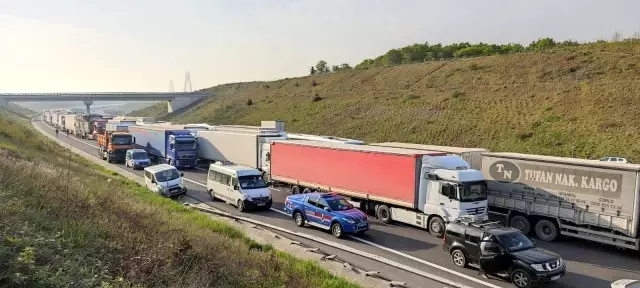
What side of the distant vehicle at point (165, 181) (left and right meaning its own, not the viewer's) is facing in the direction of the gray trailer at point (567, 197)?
front

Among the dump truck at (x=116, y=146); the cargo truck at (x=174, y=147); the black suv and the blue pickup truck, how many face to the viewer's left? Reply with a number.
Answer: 0

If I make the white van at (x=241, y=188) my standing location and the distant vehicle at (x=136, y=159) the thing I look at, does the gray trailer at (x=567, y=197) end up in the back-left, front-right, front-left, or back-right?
back-right

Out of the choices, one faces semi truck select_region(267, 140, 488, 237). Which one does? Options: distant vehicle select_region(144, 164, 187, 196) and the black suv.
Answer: the distant vehicle

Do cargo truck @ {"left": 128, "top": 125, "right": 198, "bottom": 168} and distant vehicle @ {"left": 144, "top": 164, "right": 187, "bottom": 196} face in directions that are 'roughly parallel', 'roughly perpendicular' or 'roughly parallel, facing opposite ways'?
roughly parallel

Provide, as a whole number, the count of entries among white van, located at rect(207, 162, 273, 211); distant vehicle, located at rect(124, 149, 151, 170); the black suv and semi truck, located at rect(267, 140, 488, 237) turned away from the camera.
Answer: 0

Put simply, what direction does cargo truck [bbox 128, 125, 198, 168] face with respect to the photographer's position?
facing the viewer and to the right of the viewer

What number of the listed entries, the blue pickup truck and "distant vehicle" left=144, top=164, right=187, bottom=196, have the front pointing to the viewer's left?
0

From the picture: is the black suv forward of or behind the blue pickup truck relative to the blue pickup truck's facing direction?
forward

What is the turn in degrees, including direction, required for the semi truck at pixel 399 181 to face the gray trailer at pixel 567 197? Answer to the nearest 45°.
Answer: approximately 45° to its left

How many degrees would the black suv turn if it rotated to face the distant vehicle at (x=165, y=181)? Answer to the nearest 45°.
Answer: approximately 135° to its right

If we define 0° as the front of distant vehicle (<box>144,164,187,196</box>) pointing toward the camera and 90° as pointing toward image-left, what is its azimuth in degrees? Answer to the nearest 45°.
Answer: approximately 315°

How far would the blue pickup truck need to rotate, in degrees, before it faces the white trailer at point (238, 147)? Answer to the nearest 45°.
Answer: approximately 180°

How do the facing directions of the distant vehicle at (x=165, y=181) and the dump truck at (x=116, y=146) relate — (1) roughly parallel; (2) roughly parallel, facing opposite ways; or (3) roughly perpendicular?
roughly parallel

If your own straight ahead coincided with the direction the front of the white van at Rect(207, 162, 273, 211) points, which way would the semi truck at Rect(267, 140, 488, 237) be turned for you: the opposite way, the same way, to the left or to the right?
the same way

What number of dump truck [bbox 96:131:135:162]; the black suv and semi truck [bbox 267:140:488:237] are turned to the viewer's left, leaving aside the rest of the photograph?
0

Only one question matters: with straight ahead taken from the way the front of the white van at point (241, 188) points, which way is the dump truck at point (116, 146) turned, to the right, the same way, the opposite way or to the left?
the same way

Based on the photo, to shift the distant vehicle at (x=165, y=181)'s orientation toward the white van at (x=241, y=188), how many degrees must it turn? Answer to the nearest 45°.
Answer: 0° — it already faces it

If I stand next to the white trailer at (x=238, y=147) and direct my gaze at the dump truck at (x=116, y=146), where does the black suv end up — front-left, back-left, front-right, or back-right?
back-left

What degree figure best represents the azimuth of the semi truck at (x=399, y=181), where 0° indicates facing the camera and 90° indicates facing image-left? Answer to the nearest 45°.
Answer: approximately 315°

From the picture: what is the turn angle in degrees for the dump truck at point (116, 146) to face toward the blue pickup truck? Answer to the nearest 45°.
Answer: approximately 45° to its right

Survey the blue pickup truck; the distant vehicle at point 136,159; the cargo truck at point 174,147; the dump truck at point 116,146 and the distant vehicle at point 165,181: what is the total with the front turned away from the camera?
0

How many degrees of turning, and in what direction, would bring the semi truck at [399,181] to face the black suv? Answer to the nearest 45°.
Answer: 0° — it already faces it
